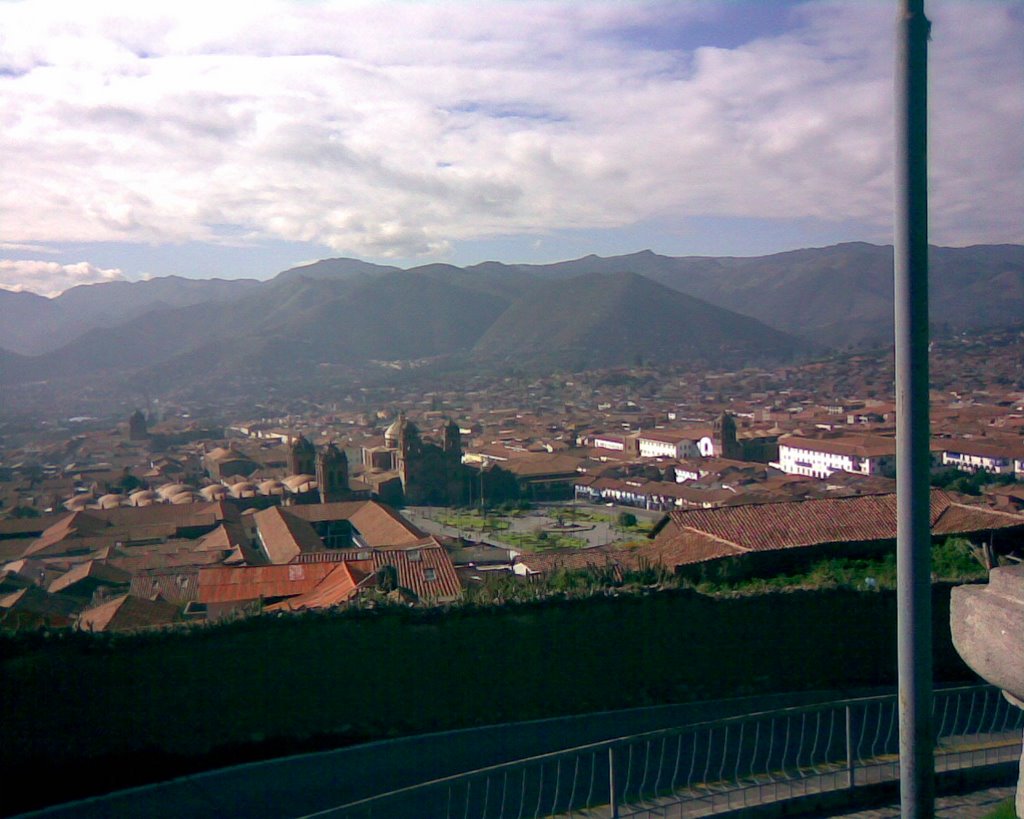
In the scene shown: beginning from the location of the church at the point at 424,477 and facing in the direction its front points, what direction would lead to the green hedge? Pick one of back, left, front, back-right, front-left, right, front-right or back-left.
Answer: front-right

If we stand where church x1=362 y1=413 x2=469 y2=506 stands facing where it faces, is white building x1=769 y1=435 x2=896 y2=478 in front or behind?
in front

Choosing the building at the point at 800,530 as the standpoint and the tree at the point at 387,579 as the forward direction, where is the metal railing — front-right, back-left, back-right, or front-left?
front-left

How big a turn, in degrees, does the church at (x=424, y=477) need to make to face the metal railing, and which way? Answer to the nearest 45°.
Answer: approximately 45° to its right

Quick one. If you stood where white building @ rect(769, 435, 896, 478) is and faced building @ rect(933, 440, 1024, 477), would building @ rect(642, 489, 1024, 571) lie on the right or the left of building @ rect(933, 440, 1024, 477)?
right

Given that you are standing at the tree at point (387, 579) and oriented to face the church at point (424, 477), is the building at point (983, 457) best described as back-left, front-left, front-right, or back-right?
front-right

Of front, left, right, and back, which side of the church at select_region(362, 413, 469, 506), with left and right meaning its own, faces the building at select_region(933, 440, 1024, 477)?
front

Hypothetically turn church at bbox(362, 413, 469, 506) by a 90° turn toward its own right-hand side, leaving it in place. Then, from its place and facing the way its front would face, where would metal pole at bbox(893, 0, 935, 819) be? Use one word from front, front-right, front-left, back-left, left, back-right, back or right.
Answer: front-left

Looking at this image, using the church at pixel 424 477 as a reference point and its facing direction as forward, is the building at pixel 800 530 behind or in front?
in front

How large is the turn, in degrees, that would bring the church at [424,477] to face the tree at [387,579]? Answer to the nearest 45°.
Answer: approximately 45° to its right
